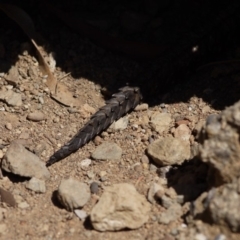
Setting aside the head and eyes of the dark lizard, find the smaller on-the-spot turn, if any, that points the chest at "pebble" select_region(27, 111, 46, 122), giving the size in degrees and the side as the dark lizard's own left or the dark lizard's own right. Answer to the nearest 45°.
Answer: approximately 90° to the dark lizard's own left

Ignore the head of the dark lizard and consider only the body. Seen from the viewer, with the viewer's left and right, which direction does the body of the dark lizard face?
facing away from the viewer and to the right of the viewer

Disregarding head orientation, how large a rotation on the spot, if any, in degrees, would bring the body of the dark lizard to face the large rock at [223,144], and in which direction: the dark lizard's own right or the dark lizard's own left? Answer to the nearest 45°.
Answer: approximately 90° to the dark lizard's own right

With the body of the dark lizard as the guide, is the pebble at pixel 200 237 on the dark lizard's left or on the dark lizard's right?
on the dark lizard's right

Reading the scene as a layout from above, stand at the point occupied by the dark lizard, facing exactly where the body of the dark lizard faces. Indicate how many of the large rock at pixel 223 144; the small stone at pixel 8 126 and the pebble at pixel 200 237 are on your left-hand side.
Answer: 1
